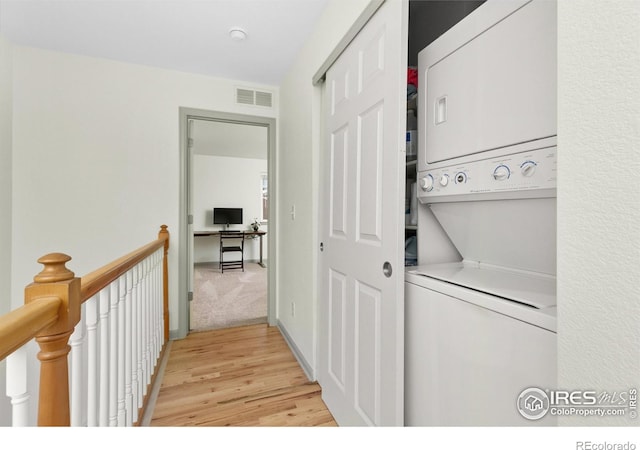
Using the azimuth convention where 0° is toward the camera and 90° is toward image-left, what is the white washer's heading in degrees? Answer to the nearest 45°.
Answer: approximately 45°

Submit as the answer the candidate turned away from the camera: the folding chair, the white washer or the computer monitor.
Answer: the folding chair

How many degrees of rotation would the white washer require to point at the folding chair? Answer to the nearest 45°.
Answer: approximately 90° to its right

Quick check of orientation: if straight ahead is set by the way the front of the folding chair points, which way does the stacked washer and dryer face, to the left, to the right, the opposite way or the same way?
to the left

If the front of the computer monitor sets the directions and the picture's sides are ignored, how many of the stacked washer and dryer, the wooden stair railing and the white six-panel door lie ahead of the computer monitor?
3

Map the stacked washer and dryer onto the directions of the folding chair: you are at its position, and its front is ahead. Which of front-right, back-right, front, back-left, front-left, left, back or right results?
back

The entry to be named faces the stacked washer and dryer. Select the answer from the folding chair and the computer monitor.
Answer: the computer monitor

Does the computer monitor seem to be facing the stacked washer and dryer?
yes

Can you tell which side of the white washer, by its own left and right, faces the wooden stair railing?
front

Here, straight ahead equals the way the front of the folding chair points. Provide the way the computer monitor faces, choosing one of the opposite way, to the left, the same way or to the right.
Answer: the opposite way

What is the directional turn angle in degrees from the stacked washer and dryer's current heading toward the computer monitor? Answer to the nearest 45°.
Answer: approximately 90° to its right

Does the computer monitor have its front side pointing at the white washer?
yes

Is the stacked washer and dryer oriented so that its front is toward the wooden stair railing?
yes

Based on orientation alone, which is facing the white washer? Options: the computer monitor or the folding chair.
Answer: the computer monitor

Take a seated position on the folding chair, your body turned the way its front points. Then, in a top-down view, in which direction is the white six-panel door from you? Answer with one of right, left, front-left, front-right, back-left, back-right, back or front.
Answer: back

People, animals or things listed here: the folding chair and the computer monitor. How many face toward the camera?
1
